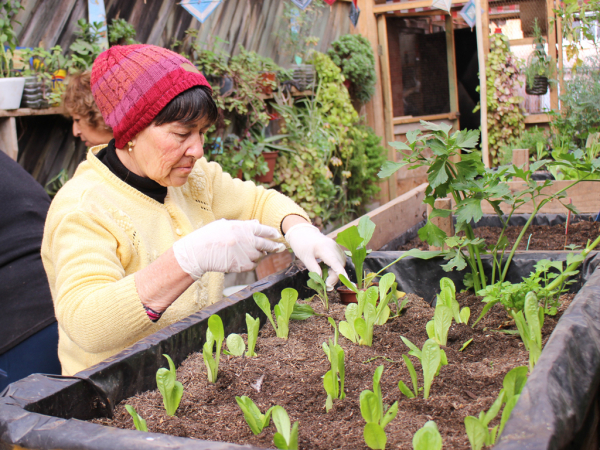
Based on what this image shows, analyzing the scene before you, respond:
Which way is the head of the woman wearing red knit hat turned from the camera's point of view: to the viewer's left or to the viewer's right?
to the viewer's right

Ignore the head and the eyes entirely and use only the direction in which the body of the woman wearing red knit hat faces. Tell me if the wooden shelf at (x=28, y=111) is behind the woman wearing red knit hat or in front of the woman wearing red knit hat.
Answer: behind

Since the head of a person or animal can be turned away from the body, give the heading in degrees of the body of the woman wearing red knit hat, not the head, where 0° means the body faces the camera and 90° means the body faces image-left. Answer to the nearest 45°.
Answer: approximately 315°
